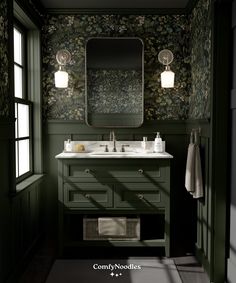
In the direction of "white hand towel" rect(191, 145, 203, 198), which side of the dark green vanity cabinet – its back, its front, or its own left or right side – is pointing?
left

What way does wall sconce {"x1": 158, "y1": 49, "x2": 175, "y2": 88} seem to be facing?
toward the camera

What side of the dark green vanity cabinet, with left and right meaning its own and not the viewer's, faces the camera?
front

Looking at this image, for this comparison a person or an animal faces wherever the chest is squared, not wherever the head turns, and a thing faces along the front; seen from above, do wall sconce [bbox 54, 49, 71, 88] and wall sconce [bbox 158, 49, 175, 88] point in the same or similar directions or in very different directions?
same or similar directions

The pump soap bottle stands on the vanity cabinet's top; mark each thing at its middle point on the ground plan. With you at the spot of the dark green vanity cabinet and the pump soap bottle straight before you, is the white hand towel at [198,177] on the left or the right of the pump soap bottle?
right

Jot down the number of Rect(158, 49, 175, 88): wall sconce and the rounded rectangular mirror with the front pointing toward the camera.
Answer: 2

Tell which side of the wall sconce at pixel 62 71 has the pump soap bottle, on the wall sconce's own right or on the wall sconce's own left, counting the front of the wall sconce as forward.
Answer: on the wall sconce's own left

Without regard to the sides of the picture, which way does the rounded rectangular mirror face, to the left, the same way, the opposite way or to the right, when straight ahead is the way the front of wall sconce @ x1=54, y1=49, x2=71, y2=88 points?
the same way

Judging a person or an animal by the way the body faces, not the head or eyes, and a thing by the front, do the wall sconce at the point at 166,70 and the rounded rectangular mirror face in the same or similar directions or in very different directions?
same or similar directions

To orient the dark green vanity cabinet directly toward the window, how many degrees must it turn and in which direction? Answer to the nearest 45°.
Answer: approximately 90° to its right

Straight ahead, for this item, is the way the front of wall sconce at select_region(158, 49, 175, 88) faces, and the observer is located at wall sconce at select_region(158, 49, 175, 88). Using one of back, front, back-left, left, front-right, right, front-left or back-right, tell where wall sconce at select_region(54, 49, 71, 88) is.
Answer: right

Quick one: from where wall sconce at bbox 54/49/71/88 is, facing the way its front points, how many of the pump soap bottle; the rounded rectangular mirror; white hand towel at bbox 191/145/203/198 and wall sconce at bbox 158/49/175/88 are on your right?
0

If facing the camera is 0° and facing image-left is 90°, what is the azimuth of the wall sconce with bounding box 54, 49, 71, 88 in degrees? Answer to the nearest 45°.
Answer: approximately 0°

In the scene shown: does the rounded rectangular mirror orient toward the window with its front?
no

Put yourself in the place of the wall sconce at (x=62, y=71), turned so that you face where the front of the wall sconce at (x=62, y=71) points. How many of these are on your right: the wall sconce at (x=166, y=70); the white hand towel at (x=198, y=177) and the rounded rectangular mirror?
0
